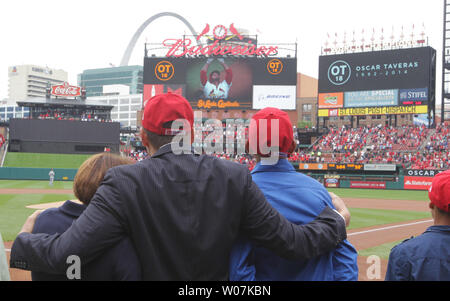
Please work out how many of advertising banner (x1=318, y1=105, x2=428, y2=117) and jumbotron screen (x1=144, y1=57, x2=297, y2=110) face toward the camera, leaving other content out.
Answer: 2

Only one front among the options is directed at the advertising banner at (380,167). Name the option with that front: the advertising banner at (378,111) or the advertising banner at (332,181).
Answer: the advertising banner at (378,111)

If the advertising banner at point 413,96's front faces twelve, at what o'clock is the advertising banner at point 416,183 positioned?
the advertising banner at point 416,183 is roughly at 12 o'clock from the advertising banner at point 413,96.

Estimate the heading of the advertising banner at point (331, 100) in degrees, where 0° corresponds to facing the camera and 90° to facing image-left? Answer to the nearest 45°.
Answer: approximately 0°

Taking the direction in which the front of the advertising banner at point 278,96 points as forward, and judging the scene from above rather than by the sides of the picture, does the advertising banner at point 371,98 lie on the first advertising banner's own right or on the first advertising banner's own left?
on the first advertising banner's own left
